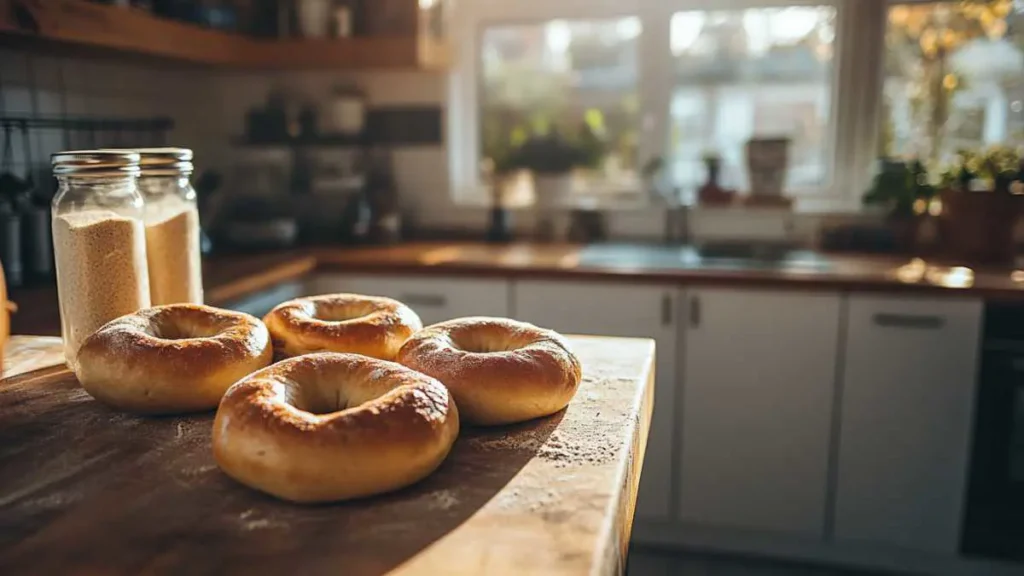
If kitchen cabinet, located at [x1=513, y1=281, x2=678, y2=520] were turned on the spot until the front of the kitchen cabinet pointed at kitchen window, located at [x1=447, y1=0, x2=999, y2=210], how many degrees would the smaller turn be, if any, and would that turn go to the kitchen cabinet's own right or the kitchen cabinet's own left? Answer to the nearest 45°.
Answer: approximately 135° to the kitchen cabinet's own left

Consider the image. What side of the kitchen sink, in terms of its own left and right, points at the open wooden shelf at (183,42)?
right

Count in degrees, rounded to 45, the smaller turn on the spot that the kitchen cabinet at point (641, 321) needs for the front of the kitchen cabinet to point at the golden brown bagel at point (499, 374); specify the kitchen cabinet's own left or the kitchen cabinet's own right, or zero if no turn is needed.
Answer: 0° — it already faces it

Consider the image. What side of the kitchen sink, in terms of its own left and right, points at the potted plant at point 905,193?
left

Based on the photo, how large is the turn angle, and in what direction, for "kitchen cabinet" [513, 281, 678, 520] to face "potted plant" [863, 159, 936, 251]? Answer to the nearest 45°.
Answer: approximately 135° to its left

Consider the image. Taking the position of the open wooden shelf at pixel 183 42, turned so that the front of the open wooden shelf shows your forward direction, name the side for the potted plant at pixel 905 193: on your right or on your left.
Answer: on your left

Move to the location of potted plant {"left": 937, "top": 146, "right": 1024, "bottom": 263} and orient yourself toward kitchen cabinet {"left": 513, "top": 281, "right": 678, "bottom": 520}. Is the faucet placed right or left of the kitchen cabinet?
right

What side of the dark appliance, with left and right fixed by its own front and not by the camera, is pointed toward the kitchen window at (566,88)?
right
